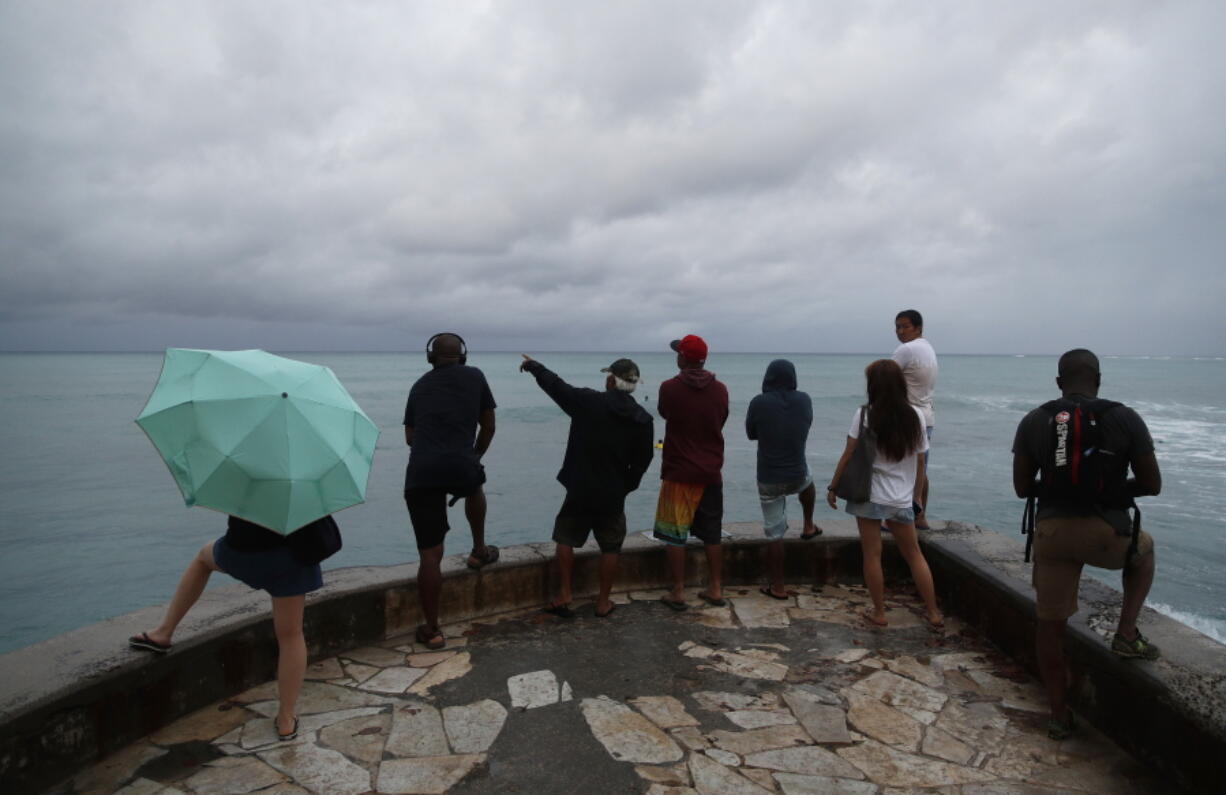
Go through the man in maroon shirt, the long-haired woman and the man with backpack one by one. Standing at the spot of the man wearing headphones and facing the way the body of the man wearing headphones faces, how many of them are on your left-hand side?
0

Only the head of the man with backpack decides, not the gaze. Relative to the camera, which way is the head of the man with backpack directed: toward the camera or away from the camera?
away from the camera

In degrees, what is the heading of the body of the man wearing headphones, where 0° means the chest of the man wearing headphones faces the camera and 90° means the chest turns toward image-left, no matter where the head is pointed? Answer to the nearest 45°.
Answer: approximately 180°

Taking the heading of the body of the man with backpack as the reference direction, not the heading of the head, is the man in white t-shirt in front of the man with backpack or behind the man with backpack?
in front

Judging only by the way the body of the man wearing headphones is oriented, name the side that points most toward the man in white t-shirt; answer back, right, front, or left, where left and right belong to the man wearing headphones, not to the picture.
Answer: right

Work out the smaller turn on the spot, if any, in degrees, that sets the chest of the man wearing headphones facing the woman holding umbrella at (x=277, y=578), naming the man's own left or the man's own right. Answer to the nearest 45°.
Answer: approximately 135° to the man's own left

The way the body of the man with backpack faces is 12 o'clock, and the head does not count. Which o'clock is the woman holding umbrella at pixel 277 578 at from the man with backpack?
The woman holding umbrella is roughly at 8 o'clock from the man with backpack.

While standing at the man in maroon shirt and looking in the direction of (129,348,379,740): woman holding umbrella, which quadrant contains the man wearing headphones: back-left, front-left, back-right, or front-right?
front-right

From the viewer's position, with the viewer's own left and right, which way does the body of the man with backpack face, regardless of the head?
facing away from the viewer

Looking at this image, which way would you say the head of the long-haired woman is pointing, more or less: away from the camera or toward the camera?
away from the camera

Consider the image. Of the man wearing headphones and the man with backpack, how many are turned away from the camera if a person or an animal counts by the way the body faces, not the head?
2

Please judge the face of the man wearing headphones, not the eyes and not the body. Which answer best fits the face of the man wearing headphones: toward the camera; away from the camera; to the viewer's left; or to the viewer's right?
away from the camera

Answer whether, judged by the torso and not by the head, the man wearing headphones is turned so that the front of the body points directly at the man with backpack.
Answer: no

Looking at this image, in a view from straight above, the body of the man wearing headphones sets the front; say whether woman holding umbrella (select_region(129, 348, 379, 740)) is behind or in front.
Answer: behind

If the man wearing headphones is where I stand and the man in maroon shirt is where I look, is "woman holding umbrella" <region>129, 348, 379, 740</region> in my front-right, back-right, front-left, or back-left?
back-right

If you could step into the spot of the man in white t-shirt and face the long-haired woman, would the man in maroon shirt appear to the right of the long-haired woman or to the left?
right

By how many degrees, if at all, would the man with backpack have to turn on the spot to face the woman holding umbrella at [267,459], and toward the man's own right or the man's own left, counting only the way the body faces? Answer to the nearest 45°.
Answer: approximately 135° to the man's own left
